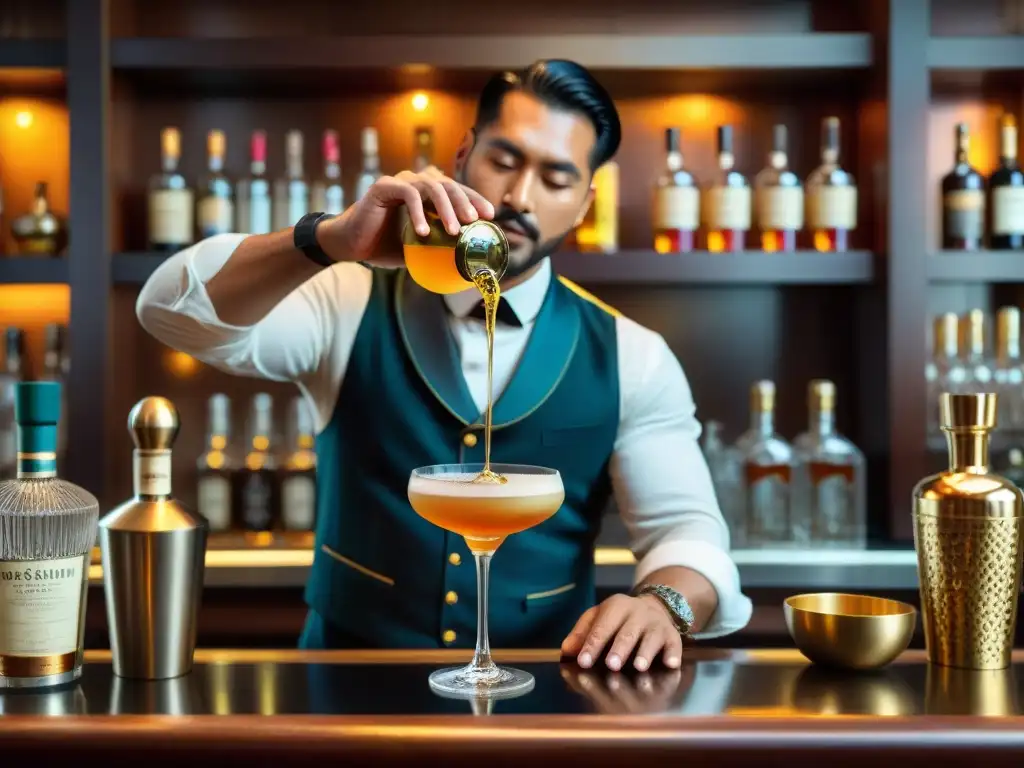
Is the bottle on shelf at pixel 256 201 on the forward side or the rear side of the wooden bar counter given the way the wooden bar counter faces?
on the rear side

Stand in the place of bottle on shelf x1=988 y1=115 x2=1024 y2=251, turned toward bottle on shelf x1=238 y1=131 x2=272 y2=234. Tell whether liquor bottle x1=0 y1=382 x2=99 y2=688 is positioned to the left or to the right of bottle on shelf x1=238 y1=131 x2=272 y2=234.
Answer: left

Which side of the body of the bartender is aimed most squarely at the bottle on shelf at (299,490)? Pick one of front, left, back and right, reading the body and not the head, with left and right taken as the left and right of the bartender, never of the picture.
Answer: back

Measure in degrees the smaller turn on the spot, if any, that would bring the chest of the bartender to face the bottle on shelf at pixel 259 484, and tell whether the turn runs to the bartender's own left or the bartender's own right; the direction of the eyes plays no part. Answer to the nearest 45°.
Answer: approximately 135° to the bartender's own right

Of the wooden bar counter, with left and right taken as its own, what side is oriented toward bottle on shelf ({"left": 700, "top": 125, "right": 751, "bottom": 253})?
back

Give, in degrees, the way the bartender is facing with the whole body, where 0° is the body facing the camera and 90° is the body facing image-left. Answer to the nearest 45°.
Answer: approximately 0°

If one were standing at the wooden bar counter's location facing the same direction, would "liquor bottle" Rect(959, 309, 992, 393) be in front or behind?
behind

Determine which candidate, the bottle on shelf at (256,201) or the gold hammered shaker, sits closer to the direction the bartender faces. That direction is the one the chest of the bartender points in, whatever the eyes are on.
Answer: the gold hammered shaker

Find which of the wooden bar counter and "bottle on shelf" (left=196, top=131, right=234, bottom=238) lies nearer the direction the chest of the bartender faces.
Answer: the wooden bar counter

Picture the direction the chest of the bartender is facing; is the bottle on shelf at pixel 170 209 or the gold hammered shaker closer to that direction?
the gold hammered shaker

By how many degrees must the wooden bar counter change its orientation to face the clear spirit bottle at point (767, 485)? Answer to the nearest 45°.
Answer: approximately 180°

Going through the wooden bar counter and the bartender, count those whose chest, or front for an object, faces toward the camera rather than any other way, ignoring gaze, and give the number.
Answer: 2

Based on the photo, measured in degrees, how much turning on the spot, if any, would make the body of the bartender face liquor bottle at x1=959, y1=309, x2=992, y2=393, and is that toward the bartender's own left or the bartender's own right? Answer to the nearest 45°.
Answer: approximately 135° to the bartender's own left
